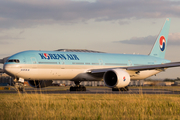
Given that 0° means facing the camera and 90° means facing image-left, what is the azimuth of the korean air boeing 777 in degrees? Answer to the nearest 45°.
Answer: approximately 45°
